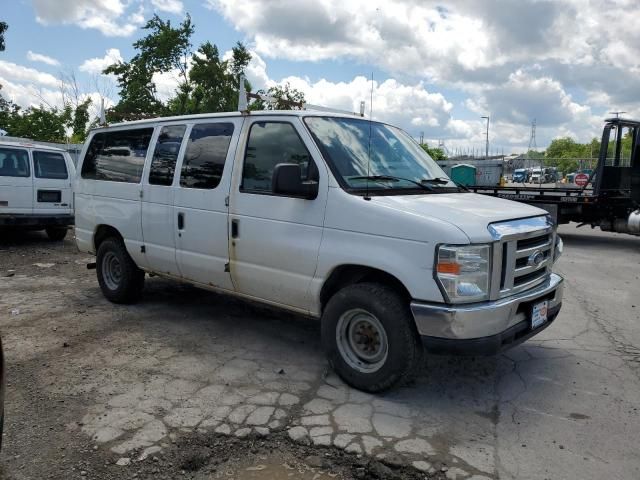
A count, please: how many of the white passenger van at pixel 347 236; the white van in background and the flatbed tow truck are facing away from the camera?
1

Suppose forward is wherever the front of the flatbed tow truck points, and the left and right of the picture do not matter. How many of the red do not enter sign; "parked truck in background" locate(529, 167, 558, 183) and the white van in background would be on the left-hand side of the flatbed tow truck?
2

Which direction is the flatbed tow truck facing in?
to the viewer's right

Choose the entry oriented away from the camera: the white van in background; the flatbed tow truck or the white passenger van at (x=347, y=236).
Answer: the white van in background

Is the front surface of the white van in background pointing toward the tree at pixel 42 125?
yes

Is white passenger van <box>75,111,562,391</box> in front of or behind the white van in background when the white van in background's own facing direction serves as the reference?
behind

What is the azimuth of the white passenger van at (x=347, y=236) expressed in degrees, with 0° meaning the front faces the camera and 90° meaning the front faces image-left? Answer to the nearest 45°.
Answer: approximately 315°

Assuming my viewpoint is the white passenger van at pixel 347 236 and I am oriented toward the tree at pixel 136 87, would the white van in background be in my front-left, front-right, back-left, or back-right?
front-left

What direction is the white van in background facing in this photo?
away from the camera

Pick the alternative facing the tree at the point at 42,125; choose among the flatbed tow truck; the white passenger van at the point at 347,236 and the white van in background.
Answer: the white van in background

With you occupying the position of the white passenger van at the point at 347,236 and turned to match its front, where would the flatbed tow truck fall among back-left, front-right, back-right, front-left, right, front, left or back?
left

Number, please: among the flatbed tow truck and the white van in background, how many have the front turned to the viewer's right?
1

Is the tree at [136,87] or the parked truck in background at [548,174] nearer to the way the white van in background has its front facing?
the tree

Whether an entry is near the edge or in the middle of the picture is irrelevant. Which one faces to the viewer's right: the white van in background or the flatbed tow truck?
the flatbed tow truck

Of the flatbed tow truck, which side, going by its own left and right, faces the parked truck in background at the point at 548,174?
left

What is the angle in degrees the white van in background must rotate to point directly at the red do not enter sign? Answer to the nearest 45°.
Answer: approximately 90° to its right
